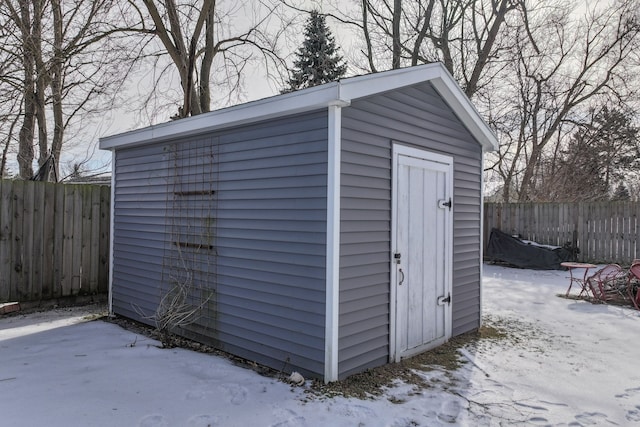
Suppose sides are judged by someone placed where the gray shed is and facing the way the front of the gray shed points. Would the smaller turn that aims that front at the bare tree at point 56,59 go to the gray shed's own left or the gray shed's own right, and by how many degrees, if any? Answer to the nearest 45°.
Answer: approximately 180°

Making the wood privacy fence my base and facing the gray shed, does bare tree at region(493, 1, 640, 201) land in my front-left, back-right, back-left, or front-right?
front-left

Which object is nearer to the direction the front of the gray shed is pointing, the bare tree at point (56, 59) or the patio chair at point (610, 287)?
the patio chair

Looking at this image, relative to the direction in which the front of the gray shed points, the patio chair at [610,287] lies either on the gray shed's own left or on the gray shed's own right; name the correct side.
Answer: on the gray shed's own left

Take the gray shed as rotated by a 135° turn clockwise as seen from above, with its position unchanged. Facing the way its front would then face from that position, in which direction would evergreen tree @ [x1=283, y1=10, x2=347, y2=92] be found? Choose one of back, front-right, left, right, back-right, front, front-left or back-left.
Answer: right

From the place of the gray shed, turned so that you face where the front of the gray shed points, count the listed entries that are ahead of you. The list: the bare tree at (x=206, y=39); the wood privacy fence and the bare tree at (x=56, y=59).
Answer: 0

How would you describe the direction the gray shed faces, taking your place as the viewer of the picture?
facing the viewer and to the right of the viewer

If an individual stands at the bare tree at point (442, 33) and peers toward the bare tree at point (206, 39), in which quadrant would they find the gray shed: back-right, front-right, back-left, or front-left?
front-left

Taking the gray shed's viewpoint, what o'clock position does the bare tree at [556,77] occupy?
The bare tree is roughly at 9 o'clock from the gray shed.

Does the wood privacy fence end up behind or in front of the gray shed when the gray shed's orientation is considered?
behind

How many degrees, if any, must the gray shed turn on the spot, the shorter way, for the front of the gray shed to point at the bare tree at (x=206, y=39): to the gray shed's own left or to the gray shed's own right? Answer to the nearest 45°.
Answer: approximately 180°

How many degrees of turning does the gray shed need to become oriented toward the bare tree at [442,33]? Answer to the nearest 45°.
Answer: approximately 90° to its left

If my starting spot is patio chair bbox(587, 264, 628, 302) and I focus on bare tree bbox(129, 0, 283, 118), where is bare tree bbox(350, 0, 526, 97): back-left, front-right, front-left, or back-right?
front-right
